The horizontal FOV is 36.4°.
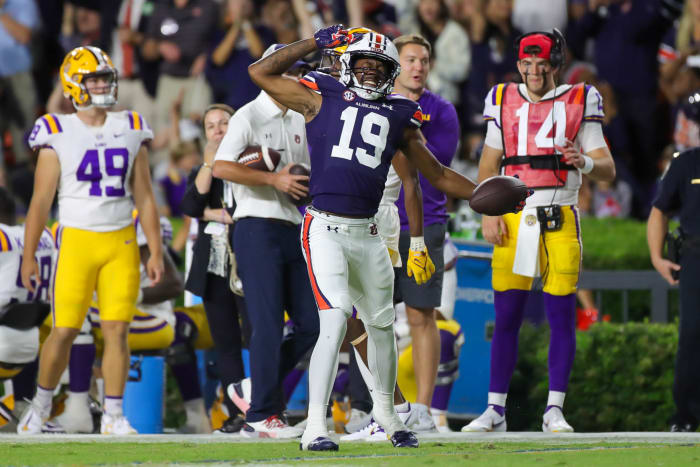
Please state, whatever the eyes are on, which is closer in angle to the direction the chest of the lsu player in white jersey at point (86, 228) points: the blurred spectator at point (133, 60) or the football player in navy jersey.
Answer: the football player in navy jersey

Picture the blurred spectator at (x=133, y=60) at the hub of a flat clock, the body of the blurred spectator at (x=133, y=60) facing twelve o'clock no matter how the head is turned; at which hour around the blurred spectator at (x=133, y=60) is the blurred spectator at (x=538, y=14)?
the blurred spectator at (x=538, y=14) is roughly at 10 o'clock from the blurred spectator at (x=133, y=60).

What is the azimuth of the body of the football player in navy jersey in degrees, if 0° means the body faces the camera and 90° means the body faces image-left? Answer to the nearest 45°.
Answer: approximately 0°
